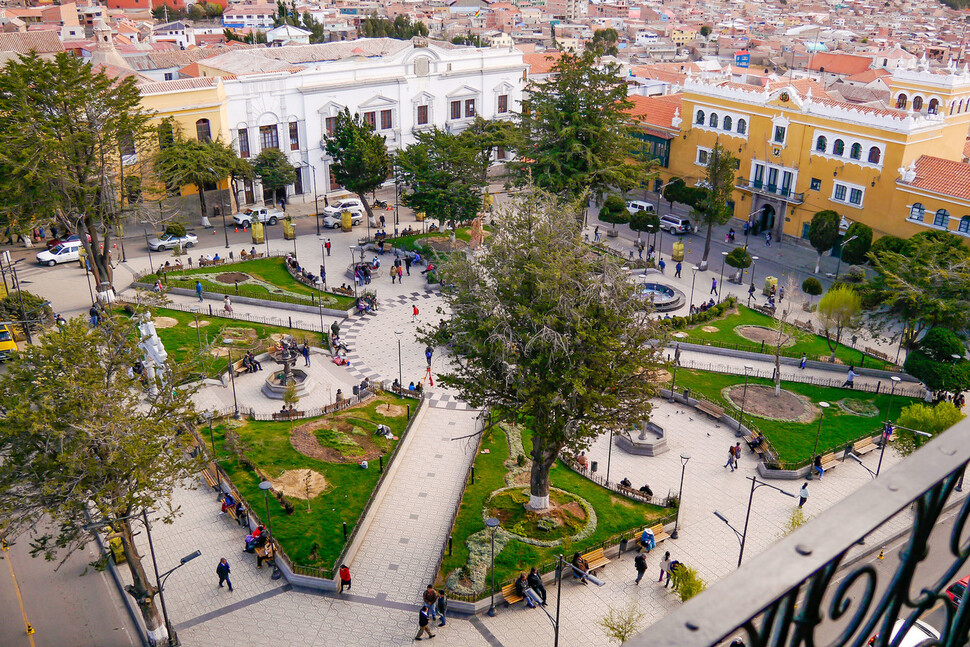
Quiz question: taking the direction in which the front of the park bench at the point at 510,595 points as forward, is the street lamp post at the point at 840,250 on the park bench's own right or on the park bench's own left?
on the park bench's own left

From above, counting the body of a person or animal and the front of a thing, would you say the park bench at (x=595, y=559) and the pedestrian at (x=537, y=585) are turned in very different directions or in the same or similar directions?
same or similar directions

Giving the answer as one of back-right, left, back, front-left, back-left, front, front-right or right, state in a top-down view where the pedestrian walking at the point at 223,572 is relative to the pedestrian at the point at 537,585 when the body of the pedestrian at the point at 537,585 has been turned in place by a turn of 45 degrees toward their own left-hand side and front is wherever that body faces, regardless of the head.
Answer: back

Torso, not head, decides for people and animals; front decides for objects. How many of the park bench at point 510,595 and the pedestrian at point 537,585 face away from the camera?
0

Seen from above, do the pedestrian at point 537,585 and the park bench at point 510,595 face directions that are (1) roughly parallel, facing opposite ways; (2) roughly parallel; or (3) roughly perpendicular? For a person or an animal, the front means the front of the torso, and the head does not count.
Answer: roughly parallel

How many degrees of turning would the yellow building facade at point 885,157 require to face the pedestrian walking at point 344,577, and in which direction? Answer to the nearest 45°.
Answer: approximately 45° to its left

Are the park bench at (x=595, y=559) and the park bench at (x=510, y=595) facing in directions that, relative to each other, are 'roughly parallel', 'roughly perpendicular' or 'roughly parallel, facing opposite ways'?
roughly parallel

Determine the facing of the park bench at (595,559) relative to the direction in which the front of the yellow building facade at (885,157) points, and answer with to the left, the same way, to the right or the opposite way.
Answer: to the left

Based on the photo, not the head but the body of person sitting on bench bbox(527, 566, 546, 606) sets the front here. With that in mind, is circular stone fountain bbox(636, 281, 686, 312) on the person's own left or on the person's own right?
on the person's own left

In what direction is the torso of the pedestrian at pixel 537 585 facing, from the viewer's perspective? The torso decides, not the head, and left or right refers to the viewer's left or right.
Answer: facing the viewer and to the right of the viewer

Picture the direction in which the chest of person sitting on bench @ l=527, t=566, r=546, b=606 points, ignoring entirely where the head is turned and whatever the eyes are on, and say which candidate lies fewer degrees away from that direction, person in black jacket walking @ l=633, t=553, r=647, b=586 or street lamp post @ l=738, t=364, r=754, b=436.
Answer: the person in black jacket walking

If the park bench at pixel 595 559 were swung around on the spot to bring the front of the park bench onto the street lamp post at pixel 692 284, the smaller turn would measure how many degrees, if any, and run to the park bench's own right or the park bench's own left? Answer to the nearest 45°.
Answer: approximately 135° to the park bench's own left

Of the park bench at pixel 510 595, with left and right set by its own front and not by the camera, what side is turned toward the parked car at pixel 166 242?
back

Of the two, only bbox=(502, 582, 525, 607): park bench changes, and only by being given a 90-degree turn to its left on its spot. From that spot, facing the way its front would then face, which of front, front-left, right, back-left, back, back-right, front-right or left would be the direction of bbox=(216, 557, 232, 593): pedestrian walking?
back-left

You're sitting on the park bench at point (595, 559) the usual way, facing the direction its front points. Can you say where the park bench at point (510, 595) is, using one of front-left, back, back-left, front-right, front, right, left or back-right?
right

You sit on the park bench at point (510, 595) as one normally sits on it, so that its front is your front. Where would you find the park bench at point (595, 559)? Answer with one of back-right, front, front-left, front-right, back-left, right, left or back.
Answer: left

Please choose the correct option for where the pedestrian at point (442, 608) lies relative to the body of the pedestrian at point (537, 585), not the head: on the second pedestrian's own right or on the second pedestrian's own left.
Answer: on the second pedestrian's own right

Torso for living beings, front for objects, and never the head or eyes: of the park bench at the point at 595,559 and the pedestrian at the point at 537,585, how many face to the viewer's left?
0
